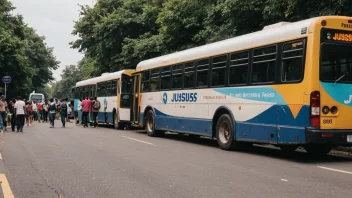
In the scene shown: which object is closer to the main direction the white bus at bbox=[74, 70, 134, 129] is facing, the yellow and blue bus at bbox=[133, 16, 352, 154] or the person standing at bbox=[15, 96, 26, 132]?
the yellow and blue bus

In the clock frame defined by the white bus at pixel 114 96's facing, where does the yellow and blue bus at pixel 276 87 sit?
The yellow and blue bus is roughly at 1 o'clock from the white bus.
